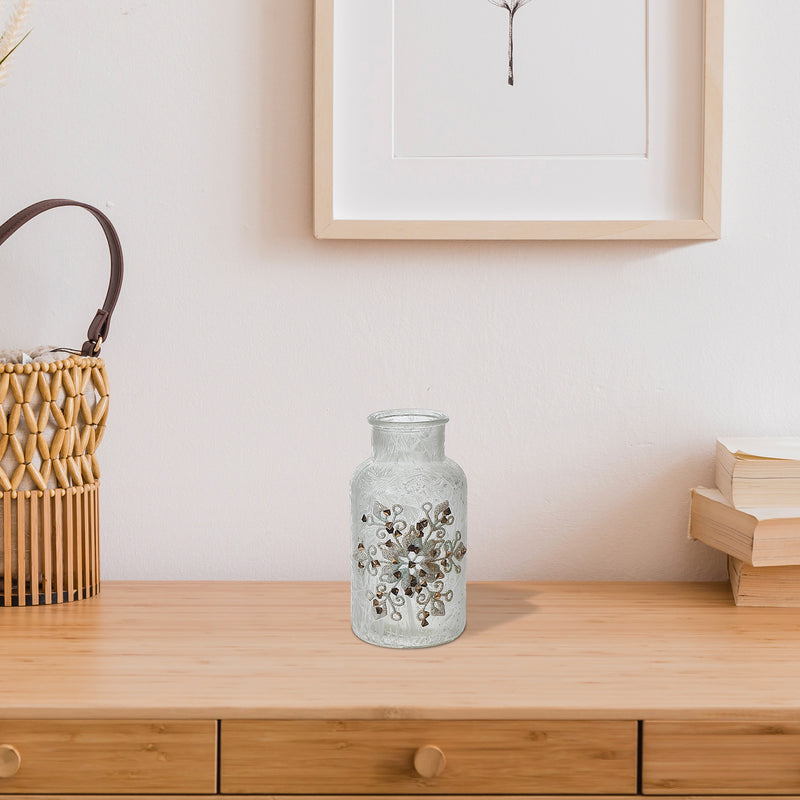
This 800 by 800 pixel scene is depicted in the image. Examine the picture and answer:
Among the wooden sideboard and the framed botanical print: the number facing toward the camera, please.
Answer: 2
